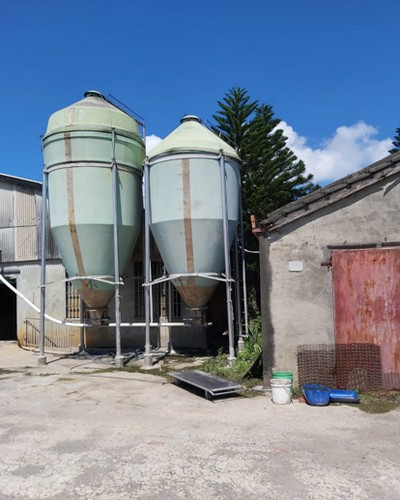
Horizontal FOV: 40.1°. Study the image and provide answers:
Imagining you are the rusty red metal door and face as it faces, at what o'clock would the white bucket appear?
The white bucket is roughly at 2 o'clock from the rusty red metal door.

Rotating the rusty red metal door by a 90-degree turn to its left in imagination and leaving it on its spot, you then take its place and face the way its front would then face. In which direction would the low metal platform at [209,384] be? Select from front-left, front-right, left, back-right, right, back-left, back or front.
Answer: back

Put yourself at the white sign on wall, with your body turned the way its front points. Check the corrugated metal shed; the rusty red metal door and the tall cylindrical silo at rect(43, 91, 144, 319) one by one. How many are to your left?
1

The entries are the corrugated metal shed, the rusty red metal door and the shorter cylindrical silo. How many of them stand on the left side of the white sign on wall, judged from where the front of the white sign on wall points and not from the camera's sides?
1

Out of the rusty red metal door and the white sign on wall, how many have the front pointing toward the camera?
2

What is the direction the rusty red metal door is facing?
toward the camera

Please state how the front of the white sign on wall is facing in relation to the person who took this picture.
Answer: facing the viewer

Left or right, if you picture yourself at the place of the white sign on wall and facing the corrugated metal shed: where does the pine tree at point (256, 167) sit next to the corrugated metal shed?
right

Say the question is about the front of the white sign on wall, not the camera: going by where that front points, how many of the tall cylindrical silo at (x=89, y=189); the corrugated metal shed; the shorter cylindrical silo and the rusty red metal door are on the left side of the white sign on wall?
1
